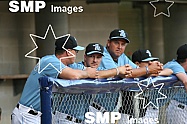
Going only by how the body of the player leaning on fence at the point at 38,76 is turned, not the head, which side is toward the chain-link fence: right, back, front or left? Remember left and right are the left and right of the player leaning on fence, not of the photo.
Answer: front

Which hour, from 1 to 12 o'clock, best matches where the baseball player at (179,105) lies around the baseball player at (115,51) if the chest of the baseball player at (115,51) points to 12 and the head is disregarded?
the baseball player at (179,105) is roughly at 10 o'clock from the baseball player at (115,51).

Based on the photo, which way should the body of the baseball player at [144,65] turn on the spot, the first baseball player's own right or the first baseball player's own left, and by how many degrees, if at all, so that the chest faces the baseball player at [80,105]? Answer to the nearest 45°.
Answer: approximately 90° to the first baseball player's own right

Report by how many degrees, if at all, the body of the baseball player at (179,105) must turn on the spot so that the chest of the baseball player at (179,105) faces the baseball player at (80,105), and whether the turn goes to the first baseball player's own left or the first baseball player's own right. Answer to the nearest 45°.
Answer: approximately 135° to the first baseball player's own right

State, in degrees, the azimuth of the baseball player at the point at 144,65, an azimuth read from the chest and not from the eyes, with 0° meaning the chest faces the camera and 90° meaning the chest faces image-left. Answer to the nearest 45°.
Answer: approximately 315°

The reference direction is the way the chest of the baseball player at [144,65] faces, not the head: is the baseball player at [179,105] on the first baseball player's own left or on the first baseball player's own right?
on the first baseball player's own left

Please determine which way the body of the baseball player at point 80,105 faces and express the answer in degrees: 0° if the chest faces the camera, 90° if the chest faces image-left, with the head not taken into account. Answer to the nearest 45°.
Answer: approximately 315°
